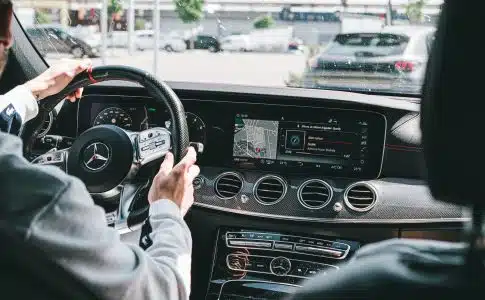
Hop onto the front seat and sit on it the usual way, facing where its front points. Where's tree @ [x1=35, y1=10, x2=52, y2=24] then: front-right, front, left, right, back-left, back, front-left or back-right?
front-left

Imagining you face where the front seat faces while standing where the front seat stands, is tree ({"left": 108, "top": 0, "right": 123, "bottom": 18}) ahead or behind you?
ahead

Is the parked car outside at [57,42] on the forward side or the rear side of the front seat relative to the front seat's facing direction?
on the forward side

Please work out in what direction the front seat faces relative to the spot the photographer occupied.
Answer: facing away from the viewer

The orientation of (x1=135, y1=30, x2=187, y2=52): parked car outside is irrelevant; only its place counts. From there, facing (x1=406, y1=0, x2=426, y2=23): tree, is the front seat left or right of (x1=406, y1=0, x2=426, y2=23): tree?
right

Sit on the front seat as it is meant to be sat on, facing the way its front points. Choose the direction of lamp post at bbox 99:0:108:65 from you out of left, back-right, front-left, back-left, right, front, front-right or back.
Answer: front-left

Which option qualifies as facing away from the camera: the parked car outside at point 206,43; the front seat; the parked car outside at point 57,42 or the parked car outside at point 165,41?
the front seat

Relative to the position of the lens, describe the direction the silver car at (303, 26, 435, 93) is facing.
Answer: facing away from the viewer and to the right of the viewer
